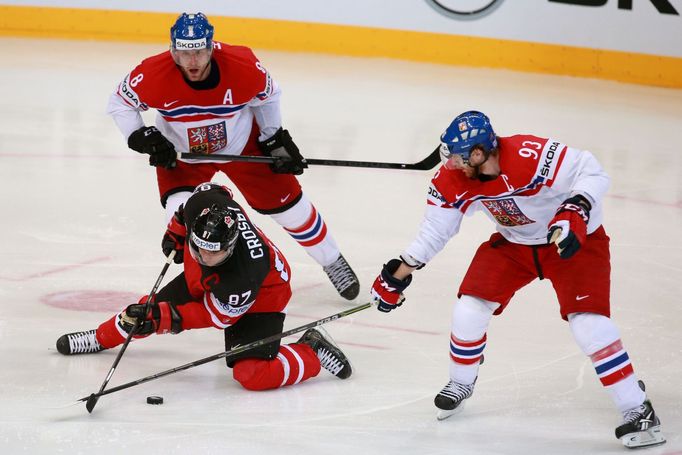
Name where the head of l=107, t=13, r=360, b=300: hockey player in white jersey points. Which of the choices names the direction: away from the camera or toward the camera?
toward the camera

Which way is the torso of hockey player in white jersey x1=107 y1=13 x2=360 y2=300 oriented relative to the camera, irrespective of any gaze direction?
toward the camera

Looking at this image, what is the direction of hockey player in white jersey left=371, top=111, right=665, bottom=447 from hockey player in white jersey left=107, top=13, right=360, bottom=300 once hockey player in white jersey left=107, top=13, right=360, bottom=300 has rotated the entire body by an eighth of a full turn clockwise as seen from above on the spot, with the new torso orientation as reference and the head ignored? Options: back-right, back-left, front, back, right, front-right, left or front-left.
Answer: left

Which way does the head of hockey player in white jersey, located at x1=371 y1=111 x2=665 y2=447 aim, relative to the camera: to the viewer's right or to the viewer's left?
to the viewer's left

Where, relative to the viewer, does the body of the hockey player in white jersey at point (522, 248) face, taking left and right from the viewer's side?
facing the viewer and to the left of the viewer
